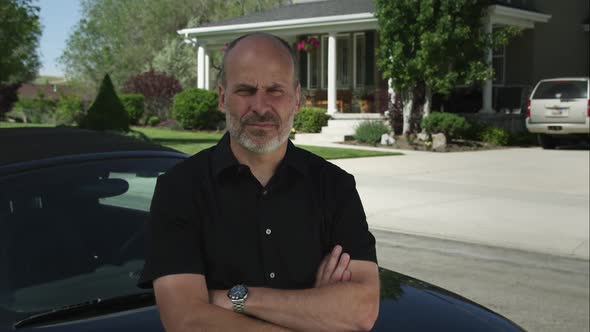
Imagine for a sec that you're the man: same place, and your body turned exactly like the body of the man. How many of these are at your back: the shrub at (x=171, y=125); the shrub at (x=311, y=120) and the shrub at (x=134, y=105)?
3

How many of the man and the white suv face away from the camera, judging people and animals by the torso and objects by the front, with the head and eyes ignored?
1

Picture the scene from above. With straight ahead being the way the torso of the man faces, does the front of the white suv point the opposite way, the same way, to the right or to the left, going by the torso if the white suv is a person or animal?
the opposite way

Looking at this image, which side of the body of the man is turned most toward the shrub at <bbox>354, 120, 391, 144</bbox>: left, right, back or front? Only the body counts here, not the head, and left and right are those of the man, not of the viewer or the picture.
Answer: back

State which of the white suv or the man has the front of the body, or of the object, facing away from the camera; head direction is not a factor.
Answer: the white suv

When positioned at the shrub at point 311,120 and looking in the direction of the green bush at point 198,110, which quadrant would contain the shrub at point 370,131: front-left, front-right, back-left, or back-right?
back-left

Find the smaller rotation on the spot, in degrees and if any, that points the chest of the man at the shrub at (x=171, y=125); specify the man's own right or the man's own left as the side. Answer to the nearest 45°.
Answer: approximately 180°

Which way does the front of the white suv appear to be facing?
away from the camera

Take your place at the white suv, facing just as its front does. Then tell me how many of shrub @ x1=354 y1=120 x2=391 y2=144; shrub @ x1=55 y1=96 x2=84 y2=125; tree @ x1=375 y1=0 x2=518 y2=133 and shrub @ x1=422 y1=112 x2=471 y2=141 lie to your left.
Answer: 4

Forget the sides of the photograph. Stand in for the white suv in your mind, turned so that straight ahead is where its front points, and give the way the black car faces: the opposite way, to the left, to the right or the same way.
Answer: to the right

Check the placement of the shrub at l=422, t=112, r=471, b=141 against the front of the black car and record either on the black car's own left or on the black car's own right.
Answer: on the black car's own left

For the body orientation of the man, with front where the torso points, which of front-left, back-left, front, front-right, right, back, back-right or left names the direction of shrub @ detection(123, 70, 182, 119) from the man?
back

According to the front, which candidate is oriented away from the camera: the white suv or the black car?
the white suv
